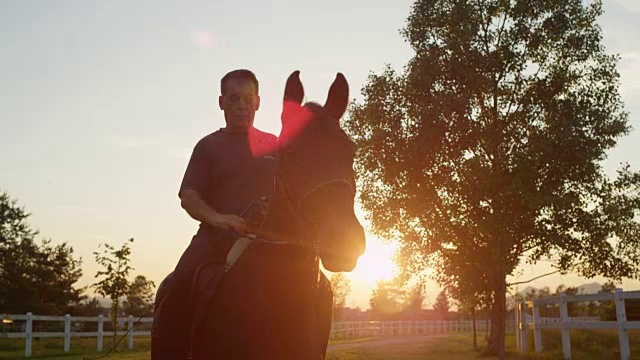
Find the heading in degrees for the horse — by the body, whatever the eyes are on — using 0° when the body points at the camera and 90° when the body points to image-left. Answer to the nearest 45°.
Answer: approximately 315°

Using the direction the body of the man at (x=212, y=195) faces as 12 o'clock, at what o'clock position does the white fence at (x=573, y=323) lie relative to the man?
The white fence is roughly at 7 o'clock from the man.

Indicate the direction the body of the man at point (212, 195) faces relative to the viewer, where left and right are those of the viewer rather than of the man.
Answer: facing the viewer

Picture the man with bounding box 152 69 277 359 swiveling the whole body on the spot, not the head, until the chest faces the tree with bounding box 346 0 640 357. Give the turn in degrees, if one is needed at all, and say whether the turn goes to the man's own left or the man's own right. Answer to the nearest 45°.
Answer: approximately 135° to the man's own left

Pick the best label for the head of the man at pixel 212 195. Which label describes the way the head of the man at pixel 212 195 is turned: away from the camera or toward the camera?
toward the camera
